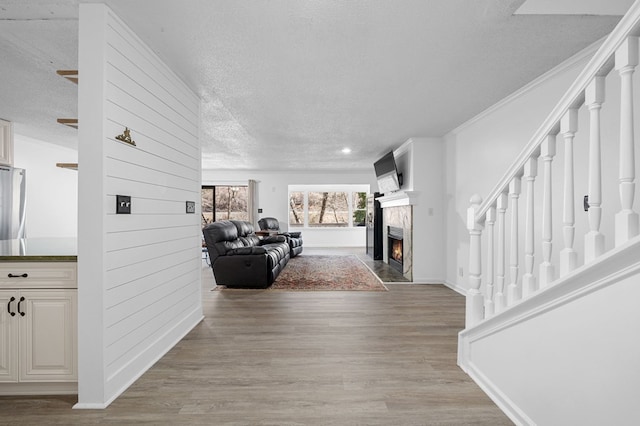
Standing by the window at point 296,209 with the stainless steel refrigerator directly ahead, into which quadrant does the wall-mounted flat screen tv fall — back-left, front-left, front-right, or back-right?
front-left

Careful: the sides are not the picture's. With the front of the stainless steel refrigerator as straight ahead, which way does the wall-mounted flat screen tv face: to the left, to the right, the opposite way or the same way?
the opposite way

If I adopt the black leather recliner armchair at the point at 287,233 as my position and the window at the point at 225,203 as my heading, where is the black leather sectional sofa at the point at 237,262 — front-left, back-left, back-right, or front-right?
back-left

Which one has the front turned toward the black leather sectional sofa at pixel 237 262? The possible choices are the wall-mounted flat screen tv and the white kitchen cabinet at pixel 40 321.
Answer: the wall-mounted flat screen tv

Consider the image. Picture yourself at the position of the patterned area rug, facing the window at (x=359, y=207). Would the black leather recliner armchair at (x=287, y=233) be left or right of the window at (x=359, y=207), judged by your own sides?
left

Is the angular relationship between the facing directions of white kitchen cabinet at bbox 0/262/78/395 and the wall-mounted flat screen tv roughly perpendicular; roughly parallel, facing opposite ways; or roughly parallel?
roughly perpendicular

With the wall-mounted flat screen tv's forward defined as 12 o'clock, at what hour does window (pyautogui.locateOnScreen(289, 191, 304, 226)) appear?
The window is roughly at 3 o'clock from the wall-mounted flat screen tv.

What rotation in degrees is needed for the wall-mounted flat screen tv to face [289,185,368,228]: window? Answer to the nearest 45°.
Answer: approximately 90° to its right

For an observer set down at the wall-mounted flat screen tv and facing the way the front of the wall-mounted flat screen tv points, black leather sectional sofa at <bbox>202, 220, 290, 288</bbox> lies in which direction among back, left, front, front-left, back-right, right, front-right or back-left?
front

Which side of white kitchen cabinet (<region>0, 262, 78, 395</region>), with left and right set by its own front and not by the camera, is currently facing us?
front

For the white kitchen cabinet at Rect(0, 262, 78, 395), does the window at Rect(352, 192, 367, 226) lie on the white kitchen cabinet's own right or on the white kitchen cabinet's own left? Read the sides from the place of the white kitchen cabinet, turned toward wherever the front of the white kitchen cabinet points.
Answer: on the white kitchen cabinet's own left

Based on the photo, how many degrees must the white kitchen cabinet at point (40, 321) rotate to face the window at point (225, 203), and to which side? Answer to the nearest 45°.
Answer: approximately 135° to its left

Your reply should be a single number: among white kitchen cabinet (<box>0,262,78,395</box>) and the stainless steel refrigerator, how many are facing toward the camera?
1
